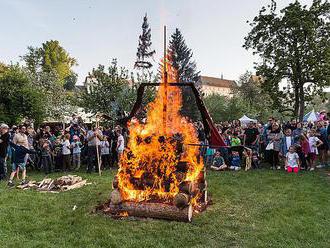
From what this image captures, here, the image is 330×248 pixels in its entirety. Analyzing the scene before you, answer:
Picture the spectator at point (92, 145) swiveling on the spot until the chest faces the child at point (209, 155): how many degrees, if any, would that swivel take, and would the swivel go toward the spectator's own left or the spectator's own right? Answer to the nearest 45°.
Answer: approximately 90° to the spectator's own left

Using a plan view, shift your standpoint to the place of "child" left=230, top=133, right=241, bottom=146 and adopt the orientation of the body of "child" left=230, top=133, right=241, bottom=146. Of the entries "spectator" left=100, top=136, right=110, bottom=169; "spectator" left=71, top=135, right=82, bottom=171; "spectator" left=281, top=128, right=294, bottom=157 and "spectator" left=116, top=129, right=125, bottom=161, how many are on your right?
3

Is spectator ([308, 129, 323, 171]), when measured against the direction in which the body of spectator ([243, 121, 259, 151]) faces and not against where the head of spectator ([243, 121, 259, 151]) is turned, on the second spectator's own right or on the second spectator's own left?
on the second spectator's own left

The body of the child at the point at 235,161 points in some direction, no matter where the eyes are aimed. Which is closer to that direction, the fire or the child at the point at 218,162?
the fire

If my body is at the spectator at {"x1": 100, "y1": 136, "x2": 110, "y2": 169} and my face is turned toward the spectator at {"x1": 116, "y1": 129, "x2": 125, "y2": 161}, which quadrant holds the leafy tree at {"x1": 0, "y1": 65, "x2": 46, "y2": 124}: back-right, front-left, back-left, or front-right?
back-left

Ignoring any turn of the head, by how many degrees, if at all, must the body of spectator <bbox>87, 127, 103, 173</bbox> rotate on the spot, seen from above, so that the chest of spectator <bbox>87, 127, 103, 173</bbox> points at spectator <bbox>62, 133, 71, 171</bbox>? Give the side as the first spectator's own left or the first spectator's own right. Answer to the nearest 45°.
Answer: approximately 135° to the first spectator's own right

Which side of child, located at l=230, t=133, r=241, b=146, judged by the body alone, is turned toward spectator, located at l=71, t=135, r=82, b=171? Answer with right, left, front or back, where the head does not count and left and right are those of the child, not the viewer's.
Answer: right
